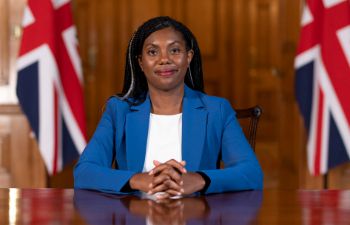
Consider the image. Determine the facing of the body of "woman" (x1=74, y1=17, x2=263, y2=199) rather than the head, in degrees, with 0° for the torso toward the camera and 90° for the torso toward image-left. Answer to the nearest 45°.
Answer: approximately 0°

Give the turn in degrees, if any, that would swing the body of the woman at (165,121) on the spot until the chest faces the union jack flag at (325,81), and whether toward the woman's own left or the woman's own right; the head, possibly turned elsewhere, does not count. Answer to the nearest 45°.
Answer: approximately 135° to the woman's own left
